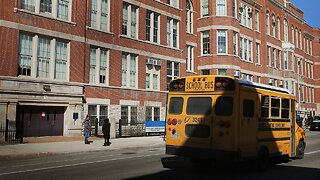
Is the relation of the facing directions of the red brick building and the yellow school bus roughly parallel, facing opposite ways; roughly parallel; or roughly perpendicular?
roughly perpendicular

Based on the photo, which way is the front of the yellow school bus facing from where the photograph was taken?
facing away from the viewer and to the right of the viewer

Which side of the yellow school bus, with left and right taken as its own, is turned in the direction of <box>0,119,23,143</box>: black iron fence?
left

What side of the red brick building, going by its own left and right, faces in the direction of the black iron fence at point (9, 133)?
right

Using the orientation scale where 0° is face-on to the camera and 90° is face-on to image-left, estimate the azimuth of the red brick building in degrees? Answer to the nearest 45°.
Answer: approximately 315°

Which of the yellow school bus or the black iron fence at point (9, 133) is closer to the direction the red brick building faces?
the yellow school bus
